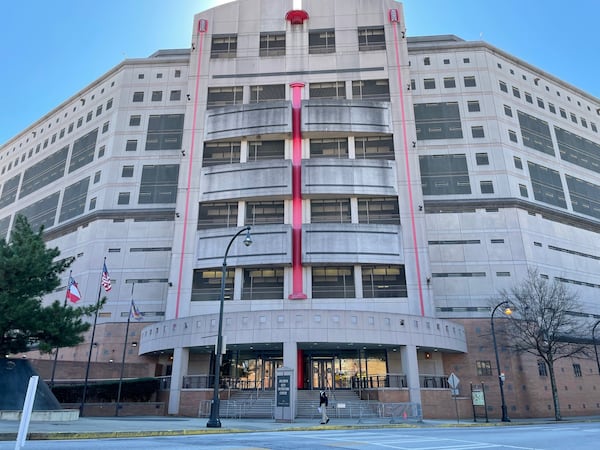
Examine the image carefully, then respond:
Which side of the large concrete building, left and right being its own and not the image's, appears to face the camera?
front

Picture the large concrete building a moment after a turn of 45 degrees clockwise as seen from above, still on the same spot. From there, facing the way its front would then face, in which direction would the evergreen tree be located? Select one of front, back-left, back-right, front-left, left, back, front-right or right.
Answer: front

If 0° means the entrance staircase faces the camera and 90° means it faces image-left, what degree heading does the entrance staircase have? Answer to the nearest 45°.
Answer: approximately 0°

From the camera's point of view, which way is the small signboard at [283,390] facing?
toward the camera

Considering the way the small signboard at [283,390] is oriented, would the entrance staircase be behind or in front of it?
behind

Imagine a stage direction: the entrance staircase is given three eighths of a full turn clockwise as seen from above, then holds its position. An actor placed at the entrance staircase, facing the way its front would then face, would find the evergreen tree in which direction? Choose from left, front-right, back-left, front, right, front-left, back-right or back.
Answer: left

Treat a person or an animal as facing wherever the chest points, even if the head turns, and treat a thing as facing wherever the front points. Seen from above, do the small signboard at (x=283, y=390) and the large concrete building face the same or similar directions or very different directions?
same or similar directions

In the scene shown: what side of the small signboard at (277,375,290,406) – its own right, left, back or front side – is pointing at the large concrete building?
back

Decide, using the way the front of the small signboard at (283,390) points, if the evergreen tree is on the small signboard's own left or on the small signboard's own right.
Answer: on the small signboard's own right

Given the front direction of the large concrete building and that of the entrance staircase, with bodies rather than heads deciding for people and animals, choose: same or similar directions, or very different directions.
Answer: same or similar directions

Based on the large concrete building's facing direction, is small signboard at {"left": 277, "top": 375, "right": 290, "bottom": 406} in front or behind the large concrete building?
in front

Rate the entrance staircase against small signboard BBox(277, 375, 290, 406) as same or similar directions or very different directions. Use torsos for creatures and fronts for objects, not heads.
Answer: same or similar directions

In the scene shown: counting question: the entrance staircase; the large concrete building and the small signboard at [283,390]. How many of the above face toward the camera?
3

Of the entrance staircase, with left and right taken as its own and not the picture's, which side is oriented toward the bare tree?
left
